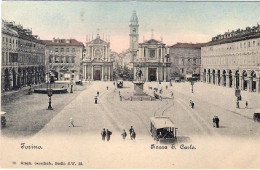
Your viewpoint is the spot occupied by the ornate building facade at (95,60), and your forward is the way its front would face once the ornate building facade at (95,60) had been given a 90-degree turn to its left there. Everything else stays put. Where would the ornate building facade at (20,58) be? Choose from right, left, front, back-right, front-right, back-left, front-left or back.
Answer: back-right

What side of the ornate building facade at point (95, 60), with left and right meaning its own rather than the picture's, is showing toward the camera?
front

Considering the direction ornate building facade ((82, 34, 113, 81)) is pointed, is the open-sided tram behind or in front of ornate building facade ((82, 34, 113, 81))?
in front
